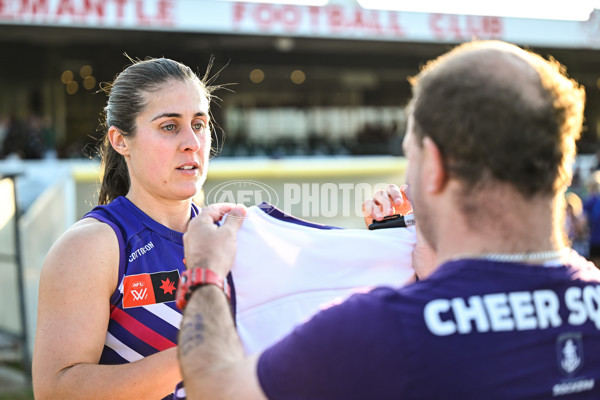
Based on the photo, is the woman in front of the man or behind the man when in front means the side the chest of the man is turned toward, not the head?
in front

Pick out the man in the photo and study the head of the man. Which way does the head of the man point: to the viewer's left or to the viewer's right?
to the viewer's left

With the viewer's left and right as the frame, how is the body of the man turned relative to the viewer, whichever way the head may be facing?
facing away from the viewer and to the left of the viewer

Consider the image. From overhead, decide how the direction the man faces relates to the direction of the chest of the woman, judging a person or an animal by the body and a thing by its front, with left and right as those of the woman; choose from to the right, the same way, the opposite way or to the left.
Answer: the opposite way

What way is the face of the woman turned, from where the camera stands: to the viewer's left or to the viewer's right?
to the viewer's right

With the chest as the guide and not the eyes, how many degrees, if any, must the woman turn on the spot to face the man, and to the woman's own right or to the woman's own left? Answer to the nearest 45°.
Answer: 0° — they already face them
